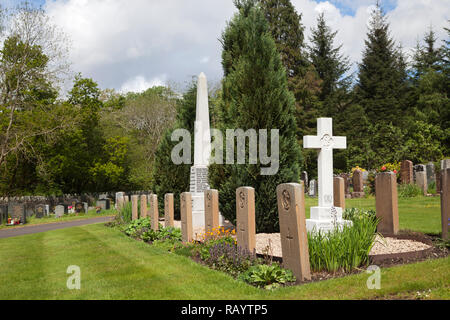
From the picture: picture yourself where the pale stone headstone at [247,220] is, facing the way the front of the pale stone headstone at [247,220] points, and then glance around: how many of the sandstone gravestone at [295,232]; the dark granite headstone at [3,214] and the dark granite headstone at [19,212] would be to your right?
2

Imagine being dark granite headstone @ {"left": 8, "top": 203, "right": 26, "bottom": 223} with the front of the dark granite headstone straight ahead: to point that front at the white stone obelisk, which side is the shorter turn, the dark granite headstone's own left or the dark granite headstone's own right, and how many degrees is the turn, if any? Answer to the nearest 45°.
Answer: approximately 45° to the dark granite headstone's own left

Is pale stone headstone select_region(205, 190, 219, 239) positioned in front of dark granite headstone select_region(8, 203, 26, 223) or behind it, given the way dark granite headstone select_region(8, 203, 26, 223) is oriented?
in front

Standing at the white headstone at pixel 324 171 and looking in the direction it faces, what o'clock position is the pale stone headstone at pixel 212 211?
The pale stone headstone is roughly at 2 o'clock from the white headstone.

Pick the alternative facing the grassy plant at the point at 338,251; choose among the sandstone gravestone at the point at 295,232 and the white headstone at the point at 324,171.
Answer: the white headstone

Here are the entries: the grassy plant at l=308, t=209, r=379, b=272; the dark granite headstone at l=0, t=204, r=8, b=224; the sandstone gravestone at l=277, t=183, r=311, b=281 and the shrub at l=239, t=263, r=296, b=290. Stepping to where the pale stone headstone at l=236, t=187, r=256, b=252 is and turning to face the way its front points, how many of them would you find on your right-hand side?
1

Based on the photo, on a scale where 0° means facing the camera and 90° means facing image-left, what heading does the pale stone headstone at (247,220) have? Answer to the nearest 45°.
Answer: approximately 45°

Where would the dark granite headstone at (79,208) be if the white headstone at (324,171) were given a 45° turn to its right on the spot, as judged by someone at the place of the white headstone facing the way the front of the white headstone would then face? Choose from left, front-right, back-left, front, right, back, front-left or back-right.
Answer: right

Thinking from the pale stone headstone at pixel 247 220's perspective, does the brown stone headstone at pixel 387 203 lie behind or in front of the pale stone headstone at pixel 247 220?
behind

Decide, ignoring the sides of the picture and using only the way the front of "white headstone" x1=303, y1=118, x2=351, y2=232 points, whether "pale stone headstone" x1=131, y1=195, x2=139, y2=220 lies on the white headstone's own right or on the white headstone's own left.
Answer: on the white headstone's own right

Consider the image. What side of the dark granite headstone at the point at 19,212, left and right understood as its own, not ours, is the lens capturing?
front

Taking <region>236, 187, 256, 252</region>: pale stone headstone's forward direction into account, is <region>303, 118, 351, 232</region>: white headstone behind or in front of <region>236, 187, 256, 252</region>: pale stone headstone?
behind

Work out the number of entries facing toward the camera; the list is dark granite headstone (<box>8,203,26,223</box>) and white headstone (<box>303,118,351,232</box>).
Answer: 2

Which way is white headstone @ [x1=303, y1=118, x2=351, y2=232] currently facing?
toward the camera
